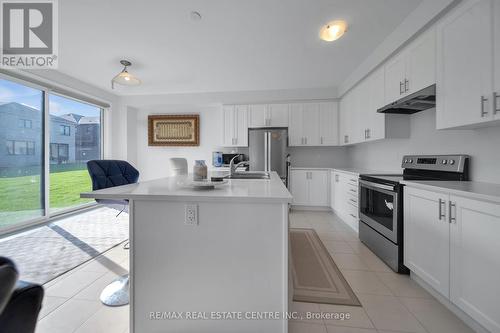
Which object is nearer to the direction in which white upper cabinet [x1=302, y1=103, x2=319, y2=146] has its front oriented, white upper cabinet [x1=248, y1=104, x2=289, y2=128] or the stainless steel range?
the stainless steel range

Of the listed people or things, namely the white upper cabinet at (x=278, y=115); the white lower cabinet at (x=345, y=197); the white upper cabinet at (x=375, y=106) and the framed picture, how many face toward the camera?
2

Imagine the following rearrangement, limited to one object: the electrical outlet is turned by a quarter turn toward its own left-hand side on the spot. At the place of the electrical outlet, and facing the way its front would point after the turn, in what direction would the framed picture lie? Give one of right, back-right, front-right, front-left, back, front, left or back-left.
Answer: left

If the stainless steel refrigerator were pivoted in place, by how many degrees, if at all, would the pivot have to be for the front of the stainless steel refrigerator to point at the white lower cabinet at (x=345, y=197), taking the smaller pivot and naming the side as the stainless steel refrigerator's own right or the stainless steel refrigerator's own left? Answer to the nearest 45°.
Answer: approximately 45° to the stainless steel refrigerator's own left

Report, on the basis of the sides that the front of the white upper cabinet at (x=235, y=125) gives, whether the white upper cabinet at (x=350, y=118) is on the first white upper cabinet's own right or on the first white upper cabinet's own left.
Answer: on the first white upper cabinet's own left

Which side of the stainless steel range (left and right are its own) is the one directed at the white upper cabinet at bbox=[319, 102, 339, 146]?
right

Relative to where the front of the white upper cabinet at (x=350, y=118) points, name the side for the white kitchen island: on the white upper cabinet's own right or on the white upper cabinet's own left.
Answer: on the white upper cabinet's own left

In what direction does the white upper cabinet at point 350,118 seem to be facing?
to the viewer's left

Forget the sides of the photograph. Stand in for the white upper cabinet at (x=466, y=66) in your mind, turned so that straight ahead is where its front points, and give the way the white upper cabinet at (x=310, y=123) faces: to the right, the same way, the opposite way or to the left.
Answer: to the left

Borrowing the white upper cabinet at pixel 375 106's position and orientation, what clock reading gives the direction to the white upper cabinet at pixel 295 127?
the white upper cabinet at pixel 295 127 is roughly at 1 o'clock from the white upper cabinet at pixel 375 106.

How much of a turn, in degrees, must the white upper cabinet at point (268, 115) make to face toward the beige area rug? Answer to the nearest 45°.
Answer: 0° — it already faces it

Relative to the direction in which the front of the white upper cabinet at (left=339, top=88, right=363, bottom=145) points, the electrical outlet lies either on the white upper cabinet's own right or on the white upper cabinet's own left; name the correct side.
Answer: on the white upper cabinet's own left
